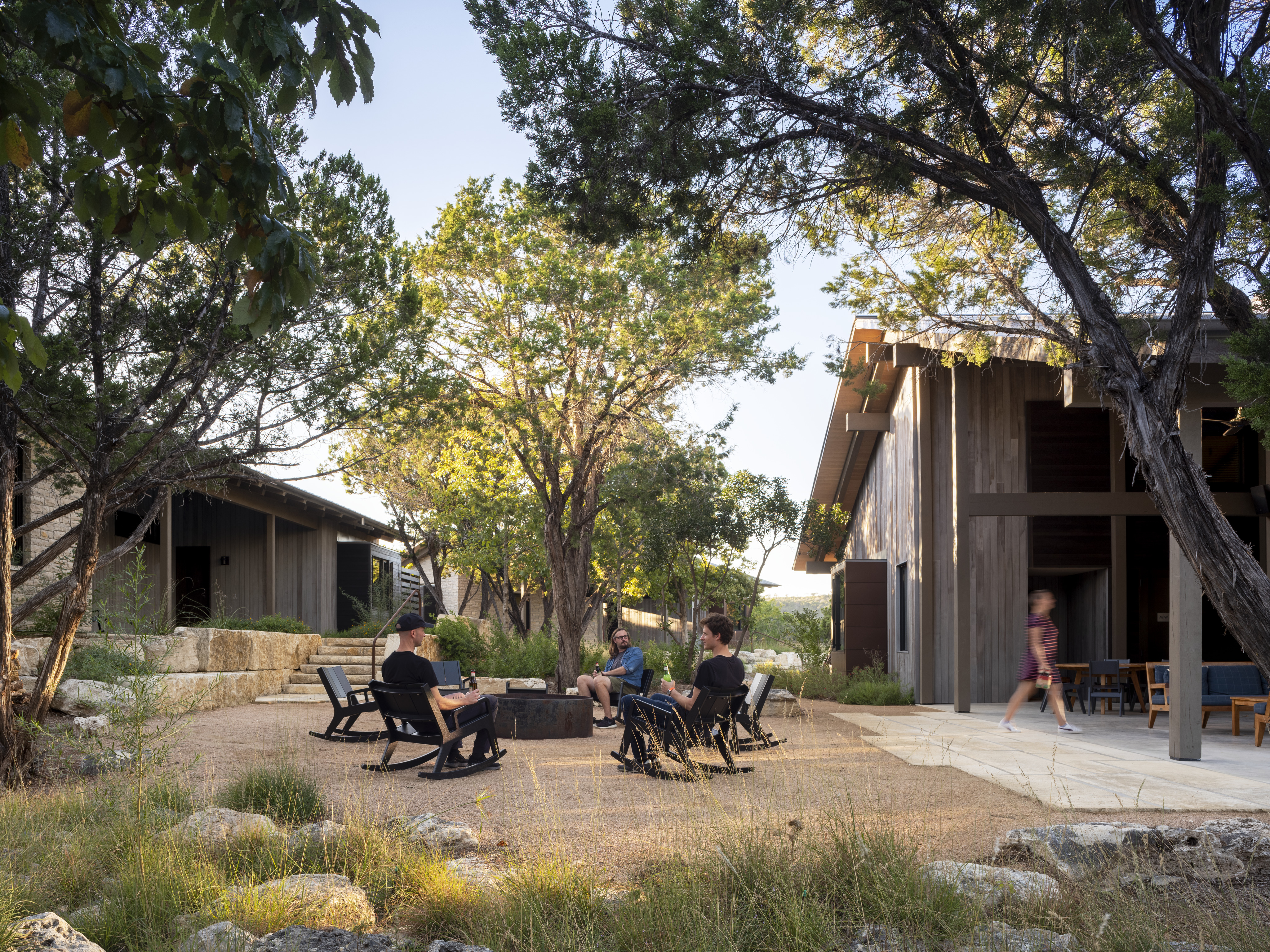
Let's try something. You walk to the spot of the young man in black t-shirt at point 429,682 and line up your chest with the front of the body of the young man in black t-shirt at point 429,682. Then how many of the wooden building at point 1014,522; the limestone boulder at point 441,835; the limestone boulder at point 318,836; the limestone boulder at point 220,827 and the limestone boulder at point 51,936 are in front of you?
1

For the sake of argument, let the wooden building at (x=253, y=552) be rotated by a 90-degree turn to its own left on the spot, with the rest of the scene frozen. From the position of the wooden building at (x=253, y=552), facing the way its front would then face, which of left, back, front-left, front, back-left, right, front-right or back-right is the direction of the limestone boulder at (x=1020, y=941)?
right

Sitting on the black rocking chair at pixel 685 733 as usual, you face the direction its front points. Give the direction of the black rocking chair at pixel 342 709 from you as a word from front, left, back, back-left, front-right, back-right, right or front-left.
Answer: front

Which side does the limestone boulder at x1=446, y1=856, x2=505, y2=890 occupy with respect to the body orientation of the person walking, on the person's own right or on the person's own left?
on the person's own right

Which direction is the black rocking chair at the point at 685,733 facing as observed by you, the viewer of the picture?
facing away from the viewer and to the left of the viewer

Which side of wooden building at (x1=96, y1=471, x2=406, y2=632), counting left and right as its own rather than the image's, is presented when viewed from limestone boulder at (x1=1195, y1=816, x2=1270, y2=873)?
front

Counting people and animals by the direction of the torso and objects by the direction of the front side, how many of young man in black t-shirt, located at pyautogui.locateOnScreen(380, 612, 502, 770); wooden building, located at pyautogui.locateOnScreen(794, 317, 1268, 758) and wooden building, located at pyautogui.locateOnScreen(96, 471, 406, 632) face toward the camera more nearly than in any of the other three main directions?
2

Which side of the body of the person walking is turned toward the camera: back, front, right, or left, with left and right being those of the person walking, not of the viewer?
right

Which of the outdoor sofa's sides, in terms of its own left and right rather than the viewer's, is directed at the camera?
front

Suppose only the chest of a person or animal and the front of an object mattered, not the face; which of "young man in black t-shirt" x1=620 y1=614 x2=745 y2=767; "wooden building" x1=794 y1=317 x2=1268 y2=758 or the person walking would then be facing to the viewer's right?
the person walking

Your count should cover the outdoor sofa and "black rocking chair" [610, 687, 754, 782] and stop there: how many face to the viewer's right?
0

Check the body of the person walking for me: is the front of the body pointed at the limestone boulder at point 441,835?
no

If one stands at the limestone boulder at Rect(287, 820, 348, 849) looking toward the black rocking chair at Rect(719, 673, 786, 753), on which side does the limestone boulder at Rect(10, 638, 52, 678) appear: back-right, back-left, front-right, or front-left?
front-left

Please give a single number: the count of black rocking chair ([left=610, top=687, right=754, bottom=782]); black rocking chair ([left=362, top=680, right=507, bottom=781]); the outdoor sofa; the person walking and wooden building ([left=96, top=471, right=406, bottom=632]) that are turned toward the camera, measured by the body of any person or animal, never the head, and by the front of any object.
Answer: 2

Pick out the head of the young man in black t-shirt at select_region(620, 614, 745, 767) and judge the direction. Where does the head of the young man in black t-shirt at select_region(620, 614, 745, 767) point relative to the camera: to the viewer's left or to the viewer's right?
to the viewer's left

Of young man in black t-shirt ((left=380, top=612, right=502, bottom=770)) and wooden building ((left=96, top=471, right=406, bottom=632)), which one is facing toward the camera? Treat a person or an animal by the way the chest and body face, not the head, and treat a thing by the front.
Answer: the wooden building

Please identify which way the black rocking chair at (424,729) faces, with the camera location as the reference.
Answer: facing away from the viewer and to the right of the viewer

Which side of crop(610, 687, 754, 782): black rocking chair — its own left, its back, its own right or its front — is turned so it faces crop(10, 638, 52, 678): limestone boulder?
front
